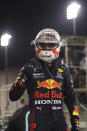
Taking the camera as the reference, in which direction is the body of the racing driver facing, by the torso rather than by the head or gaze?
toward the camera
